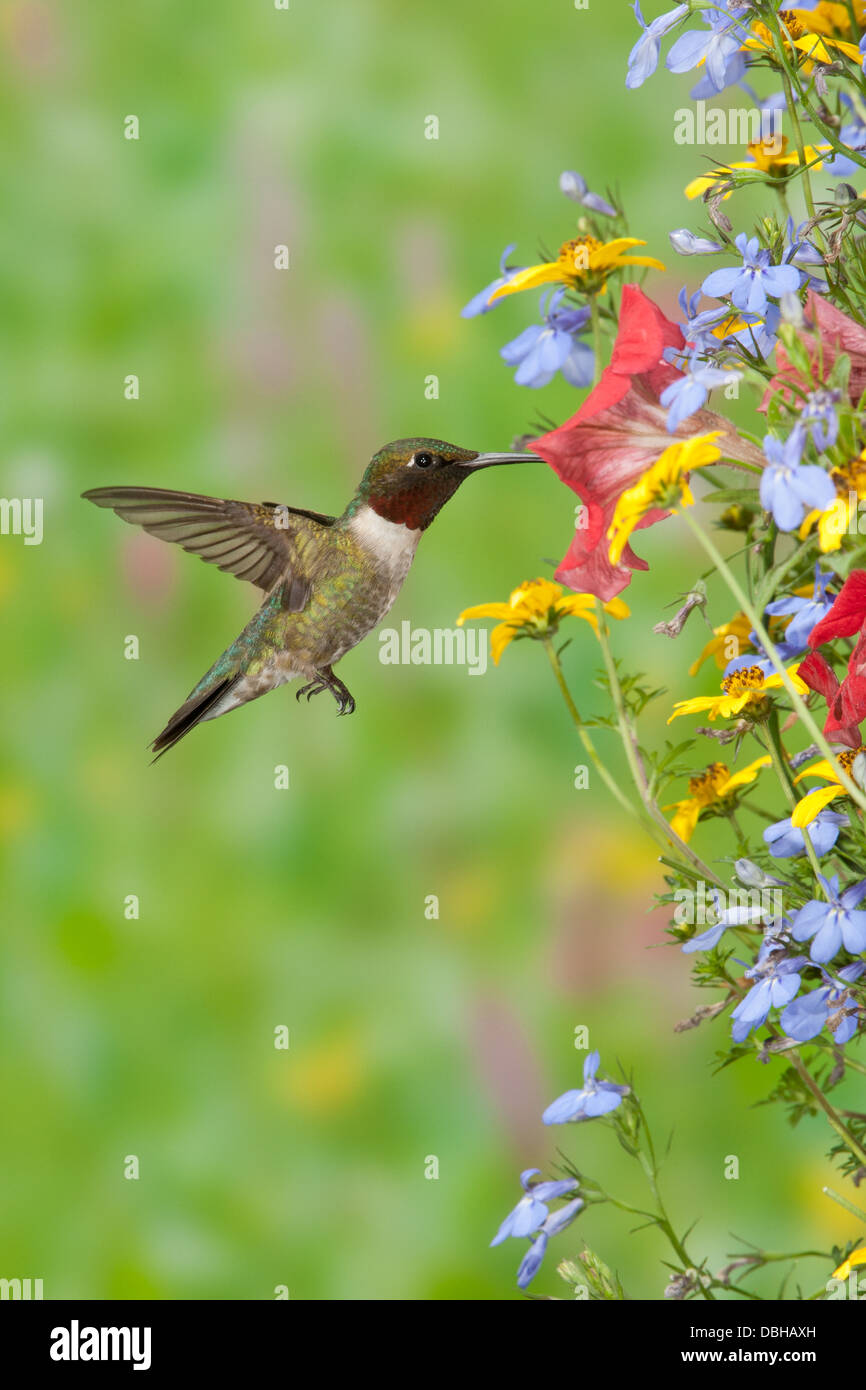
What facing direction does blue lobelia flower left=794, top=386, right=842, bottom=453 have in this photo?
toward the camera

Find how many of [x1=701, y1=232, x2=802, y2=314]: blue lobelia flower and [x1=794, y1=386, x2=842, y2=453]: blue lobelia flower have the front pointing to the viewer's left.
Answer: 0

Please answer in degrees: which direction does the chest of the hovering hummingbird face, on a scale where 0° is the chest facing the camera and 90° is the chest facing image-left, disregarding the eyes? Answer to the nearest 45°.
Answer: approximately 270°

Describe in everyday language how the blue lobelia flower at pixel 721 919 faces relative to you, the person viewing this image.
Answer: facing to the left of the viewer

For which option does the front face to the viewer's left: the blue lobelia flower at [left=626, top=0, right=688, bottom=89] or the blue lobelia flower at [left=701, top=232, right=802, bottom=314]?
the blue lobelia flower at [left=626, top=0, right=688, bottom=89]

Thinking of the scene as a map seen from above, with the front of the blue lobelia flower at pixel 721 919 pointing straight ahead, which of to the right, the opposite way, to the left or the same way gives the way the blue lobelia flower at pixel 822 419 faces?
to the left

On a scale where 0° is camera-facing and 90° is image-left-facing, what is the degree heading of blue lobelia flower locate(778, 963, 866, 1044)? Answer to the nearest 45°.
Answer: approximately 45°

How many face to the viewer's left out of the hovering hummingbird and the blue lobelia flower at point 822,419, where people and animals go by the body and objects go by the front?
0
